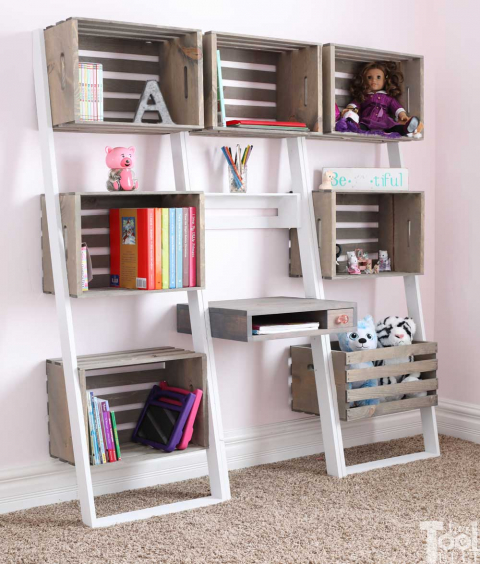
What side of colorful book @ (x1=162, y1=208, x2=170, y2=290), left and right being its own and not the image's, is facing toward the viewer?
right

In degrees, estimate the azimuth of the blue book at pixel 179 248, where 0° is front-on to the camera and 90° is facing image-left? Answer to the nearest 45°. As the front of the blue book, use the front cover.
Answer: approximately 270°

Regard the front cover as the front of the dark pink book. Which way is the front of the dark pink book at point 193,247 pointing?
to the viewer's right

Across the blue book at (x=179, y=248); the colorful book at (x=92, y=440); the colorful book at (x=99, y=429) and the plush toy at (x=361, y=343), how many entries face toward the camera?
1

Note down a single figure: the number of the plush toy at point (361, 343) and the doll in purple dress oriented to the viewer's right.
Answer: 0

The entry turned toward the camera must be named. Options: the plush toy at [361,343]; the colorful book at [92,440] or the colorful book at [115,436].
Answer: the plush toy

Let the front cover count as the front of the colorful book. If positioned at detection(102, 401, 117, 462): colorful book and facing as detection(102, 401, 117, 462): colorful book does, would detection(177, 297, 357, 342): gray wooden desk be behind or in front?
in front

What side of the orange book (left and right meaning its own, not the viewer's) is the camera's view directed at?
right

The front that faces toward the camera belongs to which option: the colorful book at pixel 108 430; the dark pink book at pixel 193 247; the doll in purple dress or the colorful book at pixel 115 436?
the doll in purple dress

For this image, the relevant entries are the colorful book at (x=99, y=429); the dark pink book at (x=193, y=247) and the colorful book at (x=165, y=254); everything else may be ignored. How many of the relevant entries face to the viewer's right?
3

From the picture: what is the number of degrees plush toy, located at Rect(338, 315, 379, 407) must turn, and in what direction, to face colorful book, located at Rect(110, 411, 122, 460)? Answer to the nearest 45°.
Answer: approximately 45° to its right

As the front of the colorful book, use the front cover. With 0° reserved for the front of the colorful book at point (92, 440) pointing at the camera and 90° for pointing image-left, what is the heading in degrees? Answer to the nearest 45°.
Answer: approximately 270°
